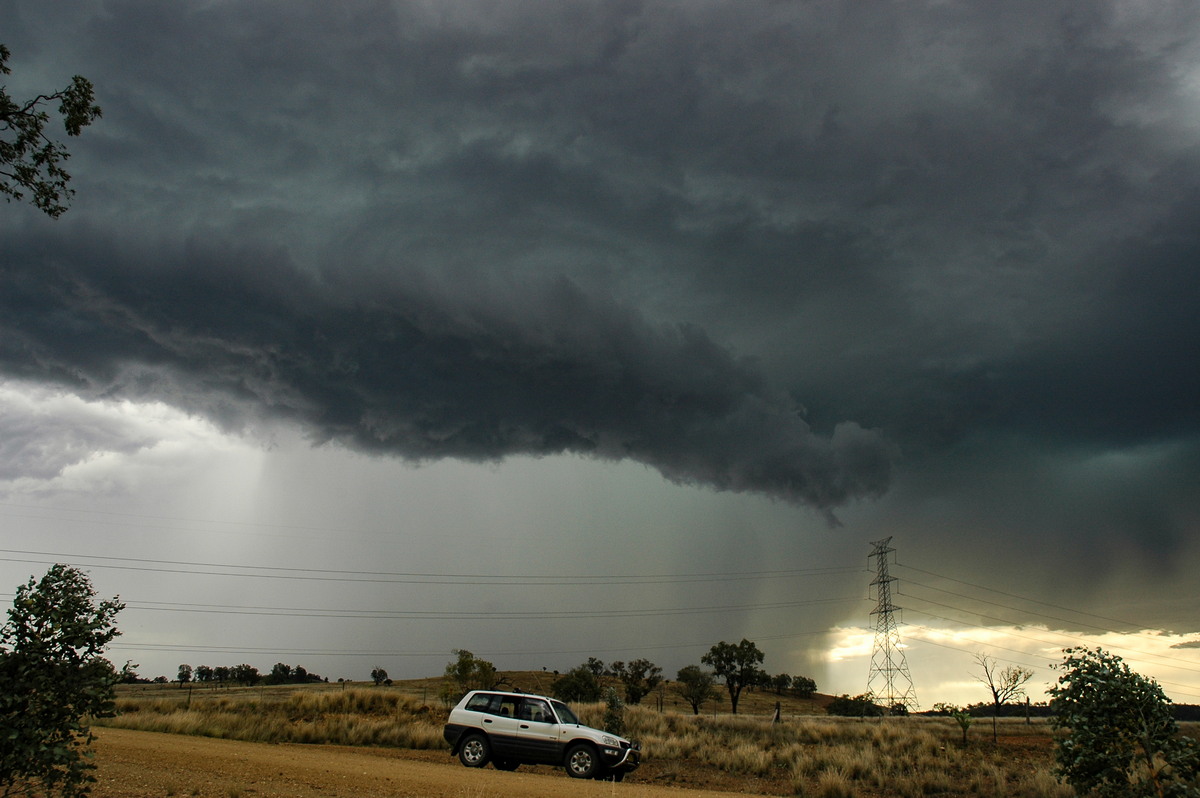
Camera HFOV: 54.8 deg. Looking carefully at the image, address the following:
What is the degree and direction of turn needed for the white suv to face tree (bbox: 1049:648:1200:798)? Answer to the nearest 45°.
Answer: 0° — it already faces it

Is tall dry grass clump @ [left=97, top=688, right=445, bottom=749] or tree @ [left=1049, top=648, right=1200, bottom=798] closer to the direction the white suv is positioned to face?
the tree

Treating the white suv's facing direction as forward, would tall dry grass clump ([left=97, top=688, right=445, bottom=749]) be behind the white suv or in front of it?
behind

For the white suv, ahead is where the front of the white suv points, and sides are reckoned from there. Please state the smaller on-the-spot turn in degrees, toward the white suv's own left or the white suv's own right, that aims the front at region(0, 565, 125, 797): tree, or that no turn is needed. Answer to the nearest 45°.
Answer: approximately 45° to the white suv's own right
